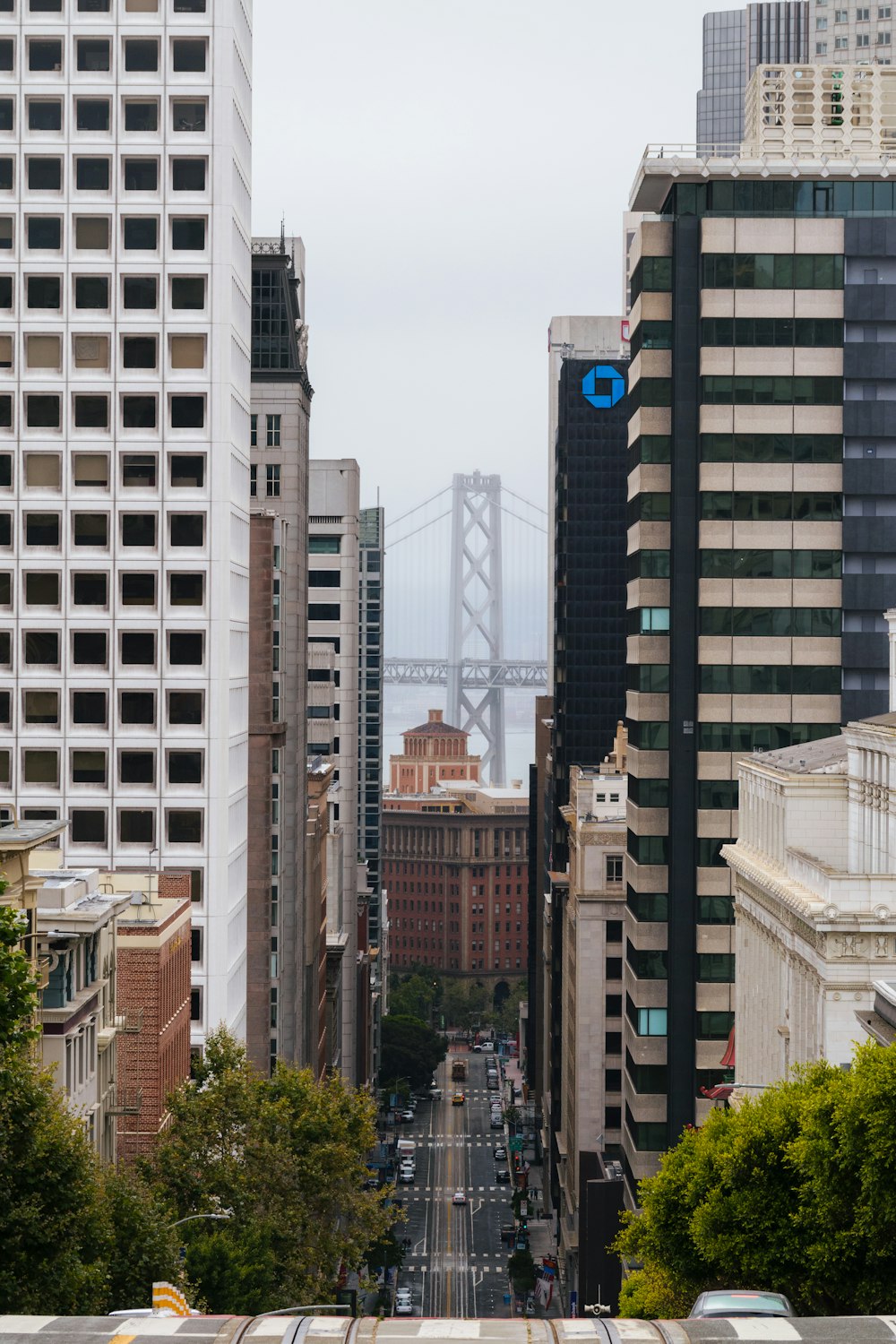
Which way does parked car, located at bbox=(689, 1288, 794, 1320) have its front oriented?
away from the camera

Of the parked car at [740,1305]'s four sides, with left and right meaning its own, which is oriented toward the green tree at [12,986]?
left

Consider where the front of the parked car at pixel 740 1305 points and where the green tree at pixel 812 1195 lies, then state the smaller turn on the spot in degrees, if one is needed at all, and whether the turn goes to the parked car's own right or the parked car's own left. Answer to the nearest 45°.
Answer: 0° — it already faces it
